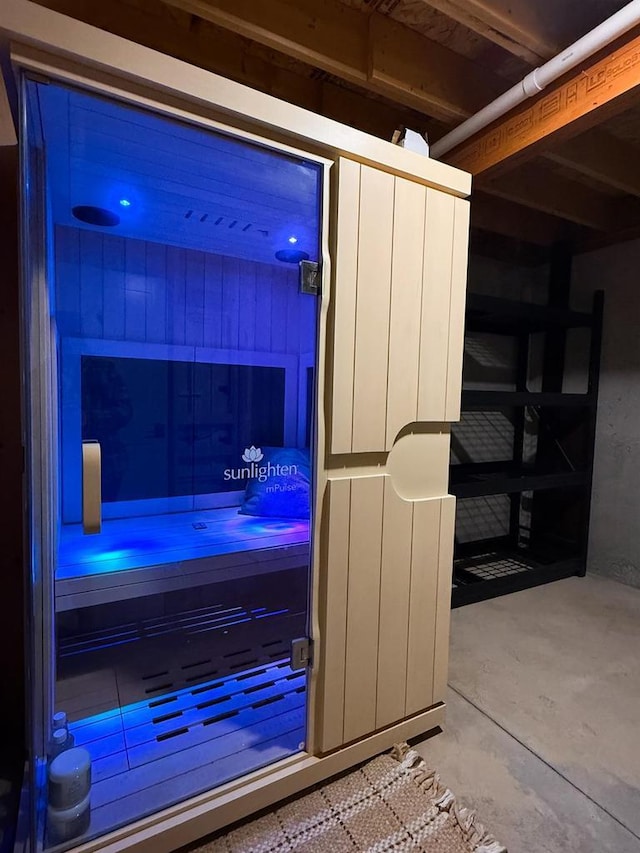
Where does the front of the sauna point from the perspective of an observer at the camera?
facing the viewer and to the right of the viewer

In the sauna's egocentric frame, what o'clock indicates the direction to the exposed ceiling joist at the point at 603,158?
The exposed ceiling joist is roughly at 10 o'clock from the sauna.

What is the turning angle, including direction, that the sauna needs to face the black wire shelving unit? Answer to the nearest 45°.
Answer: approximately 90° to its left
